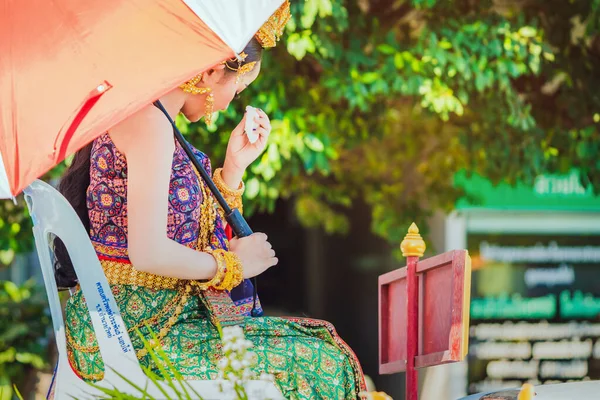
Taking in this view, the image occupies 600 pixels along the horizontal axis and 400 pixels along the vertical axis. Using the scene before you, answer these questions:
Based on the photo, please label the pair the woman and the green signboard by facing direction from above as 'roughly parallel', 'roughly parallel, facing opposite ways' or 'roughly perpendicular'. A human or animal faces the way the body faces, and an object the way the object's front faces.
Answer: roughly perpendicular

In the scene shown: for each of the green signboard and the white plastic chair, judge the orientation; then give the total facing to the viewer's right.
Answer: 1

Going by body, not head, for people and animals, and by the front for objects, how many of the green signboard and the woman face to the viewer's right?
1

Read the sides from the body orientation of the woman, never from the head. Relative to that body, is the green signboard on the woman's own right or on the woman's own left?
on the woman's own left

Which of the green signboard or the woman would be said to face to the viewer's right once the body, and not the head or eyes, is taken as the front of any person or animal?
the woman

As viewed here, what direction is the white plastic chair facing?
to the viewer's right

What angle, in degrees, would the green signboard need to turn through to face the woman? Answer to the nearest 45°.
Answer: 0° — it already faces them

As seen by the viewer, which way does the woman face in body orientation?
to the viewer's right

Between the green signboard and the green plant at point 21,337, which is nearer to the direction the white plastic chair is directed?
the green signboard

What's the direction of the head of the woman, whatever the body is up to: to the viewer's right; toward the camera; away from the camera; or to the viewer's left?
to the viewer's right
